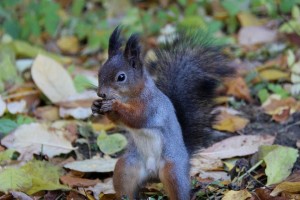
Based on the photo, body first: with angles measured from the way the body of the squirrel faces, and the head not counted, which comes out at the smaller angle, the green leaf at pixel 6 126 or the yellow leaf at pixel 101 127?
the green leaf

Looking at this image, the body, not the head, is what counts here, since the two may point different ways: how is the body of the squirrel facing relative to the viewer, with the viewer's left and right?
facing the viewer and to the left of the viewer

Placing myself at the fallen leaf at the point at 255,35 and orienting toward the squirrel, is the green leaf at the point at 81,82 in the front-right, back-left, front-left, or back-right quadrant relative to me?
front-right

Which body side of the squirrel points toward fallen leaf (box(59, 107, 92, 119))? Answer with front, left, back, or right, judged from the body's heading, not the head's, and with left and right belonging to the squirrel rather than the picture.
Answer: right

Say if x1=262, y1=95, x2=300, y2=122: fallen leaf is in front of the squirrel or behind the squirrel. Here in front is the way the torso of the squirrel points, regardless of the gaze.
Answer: behind

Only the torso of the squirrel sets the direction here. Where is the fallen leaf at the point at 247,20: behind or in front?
behind

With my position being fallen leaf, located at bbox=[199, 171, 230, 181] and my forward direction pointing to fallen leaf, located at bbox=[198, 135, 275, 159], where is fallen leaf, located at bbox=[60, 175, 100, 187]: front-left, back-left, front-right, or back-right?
back-left

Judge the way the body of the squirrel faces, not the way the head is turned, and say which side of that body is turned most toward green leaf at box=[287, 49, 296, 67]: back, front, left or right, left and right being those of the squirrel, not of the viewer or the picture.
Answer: back

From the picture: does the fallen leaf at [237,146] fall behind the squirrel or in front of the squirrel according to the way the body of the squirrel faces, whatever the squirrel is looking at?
behind

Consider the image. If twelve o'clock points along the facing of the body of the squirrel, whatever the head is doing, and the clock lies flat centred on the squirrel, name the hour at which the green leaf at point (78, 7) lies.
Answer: The green leaf is roughly at 4 o'clock from the squirrel.
